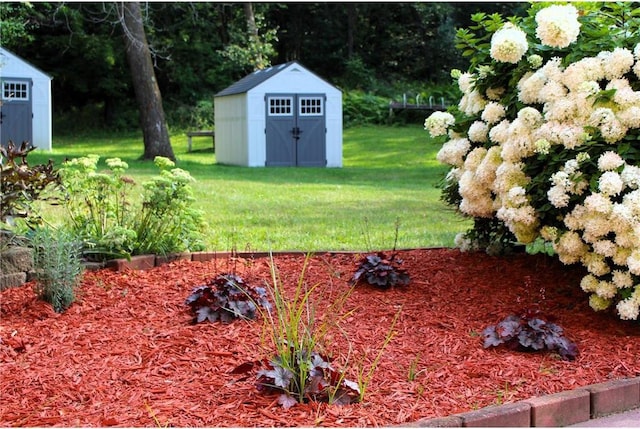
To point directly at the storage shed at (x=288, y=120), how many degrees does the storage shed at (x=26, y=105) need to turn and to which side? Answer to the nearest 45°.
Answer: approximately 45° to its left

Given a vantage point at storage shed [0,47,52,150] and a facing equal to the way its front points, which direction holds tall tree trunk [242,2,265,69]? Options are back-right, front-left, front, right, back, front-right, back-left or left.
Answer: back-left

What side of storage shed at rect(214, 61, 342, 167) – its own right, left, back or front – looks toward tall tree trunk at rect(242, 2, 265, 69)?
back

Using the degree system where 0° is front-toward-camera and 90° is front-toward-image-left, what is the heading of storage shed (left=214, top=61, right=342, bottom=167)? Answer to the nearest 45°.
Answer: approximately 0°

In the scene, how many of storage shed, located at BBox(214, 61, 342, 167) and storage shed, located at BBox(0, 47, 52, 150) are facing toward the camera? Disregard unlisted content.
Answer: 2

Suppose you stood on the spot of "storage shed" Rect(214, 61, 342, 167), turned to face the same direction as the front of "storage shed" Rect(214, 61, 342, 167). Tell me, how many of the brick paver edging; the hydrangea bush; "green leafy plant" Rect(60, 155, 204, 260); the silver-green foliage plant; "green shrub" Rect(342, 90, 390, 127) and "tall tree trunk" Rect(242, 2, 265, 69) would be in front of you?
4
